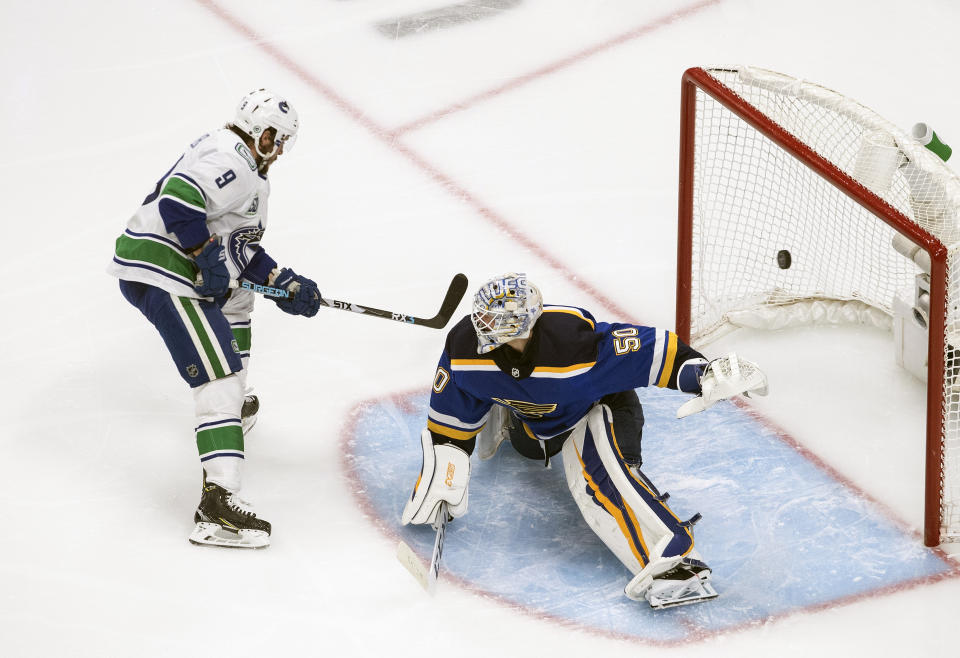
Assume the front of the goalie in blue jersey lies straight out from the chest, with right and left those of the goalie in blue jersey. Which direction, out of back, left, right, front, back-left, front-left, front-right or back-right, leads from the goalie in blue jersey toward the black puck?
back

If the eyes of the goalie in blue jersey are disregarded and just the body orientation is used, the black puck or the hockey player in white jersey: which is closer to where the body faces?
the hockey player in white jersey

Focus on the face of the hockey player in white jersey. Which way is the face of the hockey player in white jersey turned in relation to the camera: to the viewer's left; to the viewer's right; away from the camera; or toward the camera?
to the viewer's right

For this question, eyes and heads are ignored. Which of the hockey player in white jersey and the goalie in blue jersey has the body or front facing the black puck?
the hockey player in white jersey

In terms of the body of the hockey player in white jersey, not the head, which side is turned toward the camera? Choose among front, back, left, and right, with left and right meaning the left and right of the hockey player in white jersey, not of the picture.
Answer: right

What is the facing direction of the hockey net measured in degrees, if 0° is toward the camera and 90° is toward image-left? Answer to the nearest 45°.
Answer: approximately 45°

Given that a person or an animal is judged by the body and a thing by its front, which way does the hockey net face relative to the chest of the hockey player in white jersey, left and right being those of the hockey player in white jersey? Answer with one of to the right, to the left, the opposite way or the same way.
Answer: the opposite way

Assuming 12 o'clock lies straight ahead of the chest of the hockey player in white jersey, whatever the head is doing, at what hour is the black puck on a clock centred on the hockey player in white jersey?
The black puck is roughly at 12 o'clock from the hockey player in white jersey.

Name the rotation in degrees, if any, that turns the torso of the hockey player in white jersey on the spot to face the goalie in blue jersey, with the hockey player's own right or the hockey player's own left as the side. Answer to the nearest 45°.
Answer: approximately 45° to the hockey player's own right

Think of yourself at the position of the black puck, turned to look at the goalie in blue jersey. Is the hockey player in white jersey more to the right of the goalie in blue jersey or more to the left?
right

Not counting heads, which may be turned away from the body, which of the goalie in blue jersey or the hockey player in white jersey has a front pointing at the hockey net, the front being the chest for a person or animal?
the hockey player in white jersey

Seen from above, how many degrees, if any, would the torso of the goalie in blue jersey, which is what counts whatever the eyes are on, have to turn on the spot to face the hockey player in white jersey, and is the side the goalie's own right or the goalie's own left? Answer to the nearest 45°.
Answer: approximately 45° to the goalie's own right
